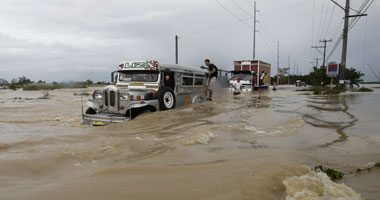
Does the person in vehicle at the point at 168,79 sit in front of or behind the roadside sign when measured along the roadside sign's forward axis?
in front

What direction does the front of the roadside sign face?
toward the camera

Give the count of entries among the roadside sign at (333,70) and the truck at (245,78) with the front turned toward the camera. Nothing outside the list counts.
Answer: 2

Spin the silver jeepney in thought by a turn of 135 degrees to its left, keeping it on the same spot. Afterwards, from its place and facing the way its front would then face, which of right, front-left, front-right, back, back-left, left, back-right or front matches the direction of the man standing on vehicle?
front-left

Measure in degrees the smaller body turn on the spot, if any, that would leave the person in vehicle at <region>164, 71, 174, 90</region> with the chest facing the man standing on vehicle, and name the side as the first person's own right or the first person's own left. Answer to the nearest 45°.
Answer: approximately 180°

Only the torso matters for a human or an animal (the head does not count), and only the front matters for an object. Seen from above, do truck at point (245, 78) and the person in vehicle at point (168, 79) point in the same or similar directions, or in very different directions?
same or similar directions

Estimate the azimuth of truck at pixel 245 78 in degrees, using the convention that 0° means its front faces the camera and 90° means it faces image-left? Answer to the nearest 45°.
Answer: approximately 0°

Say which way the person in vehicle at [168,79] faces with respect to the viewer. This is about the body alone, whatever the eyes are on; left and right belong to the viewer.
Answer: facing the viewer and to the left of the viewer

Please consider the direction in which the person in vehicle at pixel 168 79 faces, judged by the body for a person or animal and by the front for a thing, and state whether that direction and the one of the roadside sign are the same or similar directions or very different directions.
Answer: same or similar directions

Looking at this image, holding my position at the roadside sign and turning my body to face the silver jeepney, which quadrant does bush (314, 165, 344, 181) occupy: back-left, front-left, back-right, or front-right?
front-left

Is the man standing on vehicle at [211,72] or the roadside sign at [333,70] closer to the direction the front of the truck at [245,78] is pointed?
the man standing on vehicle
